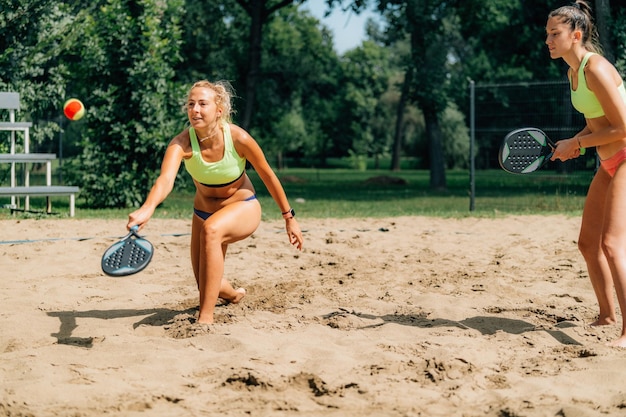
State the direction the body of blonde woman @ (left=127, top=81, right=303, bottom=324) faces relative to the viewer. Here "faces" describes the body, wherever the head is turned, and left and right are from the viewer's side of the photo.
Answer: facing the viewer and to the left of the viewer

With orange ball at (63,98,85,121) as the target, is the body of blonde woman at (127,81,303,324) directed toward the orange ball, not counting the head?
no

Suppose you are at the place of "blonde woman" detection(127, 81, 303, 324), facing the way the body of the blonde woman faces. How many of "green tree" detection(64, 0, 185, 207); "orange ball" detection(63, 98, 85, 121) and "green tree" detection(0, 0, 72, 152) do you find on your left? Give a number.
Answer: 0

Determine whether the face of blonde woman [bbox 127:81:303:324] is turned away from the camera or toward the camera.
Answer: toward the camera

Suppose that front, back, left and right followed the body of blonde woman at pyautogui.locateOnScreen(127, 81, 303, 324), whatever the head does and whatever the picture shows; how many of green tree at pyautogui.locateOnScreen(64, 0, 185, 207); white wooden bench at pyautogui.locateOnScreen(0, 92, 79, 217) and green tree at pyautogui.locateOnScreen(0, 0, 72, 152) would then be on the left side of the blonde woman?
0

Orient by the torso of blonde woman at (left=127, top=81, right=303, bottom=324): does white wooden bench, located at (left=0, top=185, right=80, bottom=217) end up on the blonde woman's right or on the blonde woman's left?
on the blonde woman's right

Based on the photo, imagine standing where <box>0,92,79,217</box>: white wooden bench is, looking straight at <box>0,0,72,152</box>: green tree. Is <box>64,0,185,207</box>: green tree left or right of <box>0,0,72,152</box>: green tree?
right

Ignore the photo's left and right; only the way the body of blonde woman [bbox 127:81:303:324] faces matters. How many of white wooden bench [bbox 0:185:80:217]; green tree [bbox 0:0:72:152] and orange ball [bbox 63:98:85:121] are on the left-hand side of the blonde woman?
0

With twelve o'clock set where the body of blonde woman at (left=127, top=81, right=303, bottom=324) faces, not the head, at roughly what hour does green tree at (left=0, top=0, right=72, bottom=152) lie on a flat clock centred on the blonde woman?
The green tree is roughly at 4 o'clock from the blonde woman.

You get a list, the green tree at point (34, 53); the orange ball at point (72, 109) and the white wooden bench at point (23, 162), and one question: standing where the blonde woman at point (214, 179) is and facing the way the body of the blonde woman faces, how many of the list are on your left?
0

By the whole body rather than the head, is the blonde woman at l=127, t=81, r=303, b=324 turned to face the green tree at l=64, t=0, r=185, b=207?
no

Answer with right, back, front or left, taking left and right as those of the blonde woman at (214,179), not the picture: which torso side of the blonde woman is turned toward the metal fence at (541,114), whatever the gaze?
back

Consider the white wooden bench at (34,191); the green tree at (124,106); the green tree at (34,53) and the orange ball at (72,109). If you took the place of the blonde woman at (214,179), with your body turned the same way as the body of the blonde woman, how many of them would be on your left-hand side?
0

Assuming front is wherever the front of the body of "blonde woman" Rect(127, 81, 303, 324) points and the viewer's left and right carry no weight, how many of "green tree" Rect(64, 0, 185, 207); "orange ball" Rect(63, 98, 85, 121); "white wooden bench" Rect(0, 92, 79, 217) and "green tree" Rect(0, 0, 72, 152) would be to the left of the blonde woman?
0
